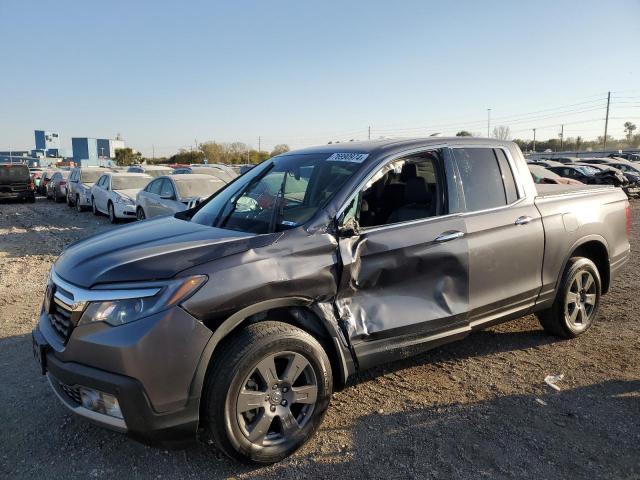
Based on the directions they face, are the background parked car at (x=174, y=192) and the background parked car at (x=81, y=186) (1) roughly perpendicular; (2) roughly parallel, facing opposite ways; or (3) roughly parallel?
roughly parallel

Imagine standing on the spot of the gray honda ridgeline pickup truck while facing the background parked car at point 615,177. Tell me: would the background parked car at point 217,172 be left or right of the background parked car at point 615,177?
left

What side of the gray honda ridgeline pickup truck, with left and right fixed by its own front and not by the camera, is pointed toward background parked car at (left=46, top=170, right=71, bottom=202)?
right

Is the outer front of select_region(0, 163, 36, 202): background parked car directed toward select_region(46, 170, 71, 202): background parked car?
no

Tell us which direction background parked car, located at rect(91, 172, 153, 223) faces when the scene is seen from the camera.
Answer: facing the viewer and to the right of the viewer

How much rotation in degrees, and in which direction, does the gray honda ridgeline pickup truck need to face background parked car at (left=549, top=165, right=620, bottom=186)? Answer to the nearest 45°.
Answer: approximately 180°

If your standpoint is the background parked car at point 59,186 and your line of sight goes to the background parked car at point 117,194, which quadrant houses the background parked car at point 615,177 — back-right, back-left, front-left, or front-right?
front-left

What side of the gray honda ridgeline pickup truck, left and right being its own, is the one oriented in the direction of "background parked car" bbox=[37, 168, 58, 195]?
right
